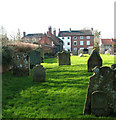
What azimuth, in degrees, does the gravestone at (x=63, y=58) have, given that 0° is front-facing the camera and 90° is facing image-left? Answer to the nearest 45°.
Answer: approximately 0°

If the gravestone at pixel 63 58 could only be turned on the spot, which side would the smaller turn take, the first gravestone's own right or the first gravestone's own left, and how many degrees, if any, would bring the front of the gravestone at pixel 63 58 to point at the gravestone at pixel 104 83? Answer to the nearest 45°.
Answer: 0° — it already faces it

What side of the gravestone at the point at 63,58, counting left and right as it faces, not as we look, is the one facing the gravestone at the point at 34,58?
right

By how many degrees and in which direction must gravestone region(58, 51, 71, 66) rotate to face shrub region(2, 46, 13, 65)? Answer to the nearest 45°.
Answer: approximately 45° to its right
